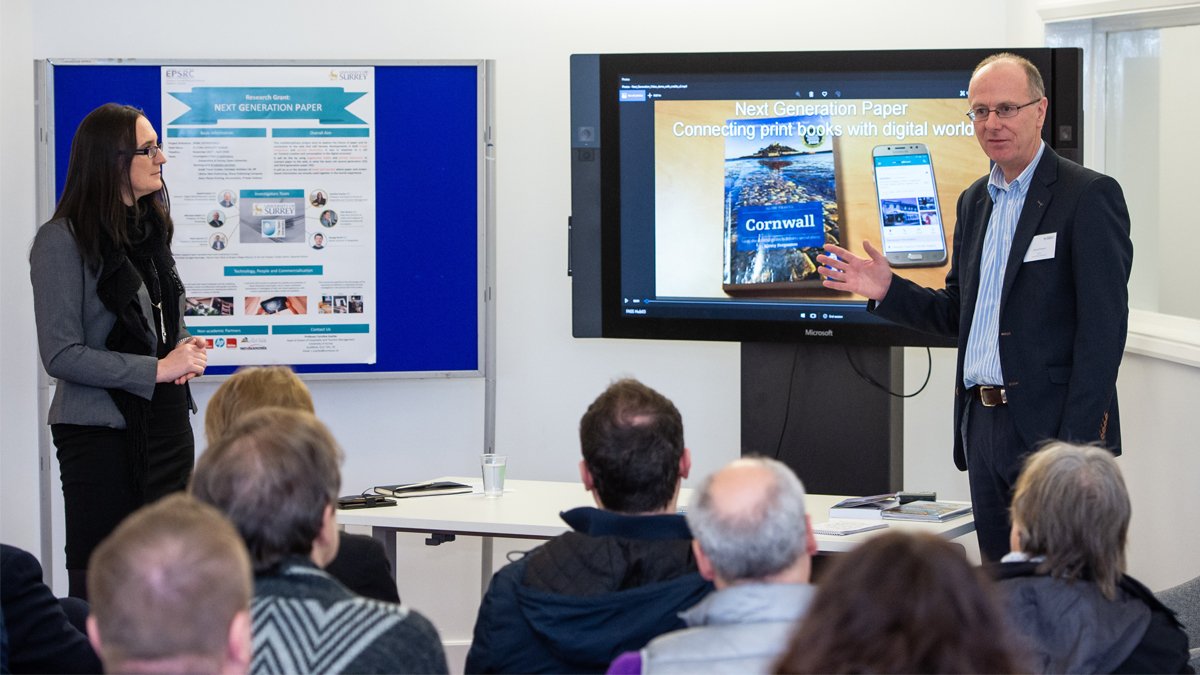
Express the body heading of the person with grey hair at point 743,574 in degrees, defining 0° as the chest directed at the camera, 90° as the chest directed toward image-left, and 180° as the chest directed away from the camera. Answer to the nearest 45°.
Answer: approximately 180°

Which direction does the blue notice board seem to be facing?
toward the camera

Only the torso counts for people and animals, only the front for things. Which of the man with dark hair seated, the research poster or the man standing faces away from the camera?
the man with dark hair seated

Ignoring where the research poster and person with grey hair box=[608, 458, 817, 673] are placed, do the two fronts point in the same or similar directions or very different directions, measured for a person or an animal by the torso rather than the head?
very different directions

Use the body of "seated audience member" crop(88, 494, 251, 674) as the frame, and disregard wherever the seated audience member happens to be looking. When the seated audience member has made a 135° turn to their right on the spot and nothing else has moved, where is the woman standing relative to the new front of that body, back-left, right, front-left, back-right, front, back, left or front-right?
back-left

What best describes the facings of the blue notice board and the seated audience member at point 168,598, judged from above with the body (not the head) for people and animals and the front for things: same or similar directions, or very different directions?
very different directions

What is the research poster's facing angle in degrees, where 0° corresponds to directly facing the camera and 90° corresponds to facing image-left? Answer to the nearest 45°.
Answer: approximately 0°

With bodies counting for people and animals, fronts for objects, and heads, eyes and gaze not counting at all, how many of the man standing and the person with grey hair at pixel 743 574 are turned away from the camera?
1

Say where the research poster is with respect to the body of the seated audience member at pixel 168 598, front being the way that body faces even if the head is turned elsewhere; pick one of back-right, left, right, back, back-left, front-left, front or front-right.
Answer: front

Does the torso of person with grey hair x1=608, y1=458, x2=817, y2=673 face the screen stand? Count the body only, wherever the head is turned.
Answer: yes

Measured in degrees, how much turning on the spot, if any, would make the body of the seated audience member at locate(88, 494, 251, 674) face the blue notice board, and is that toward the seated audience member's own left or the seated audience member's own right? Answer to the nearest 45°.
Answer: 0° — they already face it

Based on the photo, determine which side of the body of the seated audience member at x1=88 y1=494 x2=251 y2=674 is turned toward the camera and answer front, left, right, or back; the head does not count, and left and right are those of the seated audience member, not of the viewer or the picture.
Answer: back

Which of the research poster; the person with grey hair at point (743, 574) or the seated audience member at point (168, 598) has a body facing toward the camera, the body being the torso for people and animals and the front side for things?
the research poster

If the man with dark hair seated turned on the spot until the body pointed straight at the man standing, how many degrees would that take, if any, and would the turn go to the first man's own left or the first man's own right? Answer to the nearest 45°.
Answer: approximately 45° to the first man's own right

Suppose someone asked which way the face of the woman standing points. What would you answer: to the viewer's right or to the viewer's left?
to the viewer's right

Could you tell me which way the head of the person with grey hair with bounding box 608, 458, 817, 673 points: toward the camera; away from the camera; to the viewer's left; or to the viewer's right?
away from the camera

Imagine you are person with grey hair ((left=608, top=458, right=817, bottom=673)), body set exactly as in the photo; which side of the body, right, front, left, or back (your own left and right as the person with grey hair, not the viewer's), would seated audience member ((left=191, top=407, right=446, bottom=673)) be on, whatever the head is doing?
left

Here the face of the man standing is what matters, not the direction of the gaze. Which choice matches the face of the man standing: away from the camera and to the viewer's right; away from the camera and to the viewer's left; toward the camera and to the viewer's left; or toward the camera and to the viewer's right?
toward the camera and to the viewer's left

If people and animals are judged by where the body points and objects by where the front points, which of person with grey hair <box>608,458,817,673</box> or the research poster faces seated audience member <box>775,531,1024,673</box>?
the research poster

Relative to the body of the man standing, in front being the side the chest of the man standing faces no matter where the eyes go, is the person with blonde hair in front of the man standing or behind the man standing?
in front

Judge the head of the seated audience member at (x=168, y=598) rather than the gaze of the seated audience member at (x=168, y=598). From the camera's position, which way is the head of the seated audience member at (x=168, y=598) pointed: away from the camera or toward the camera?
away from the camera
